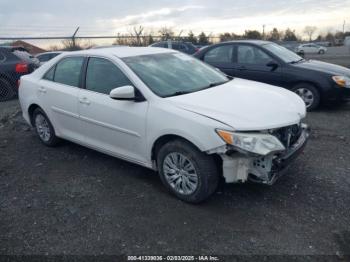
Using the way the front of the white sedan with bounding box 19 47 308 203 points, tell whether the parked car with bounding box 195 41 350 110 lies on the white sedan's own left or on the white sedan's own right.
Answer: on the white sedan's own left

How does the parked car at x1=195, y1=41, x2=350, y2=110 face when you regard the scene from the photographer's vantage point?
facing the viewer and to the right of the viewer

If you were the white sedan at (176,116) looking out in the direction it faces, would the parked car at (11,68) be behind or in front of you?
behind

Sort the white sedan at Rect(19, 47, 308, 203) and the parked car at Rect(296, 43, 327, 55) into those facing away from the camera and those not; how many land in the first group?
0

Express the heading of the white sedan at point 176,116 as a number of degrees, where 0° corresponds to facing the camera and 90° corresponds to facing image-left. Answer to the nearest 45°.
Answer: approximately 315°

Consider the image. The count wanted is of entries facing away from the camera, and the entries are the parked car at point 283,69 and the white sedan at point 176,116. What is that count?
0

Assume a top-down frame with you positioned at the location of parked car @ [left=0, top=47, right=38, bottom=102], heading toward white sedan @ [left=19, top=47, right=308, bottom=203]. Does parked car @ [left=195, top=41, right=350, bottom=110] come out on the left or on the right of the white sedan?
left

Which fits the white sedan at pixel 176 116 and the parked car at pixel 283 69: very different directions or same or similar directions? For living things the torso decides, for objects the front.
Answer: same or similar directions

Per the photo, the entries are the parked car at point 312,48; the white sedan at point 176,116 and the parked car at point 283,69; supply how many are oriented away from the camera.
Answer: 0

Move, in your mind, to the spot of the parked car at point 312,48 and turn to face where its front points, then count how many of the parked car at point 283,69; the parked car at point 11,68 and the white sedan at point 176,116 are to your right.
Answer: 3

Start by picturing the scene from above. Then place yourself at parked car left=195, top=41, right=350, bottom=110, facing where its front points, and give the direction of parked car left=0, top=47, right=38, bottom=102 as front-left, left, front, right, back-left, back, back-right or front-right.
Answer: back-right

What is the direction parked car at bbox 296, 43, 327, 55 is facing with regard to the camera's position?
facing to the right of the viewer
